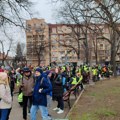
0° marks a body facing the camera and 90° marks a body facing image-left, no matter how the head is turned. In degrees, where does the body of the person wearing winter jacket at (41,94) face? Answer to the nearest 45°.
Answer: approximately 45°
